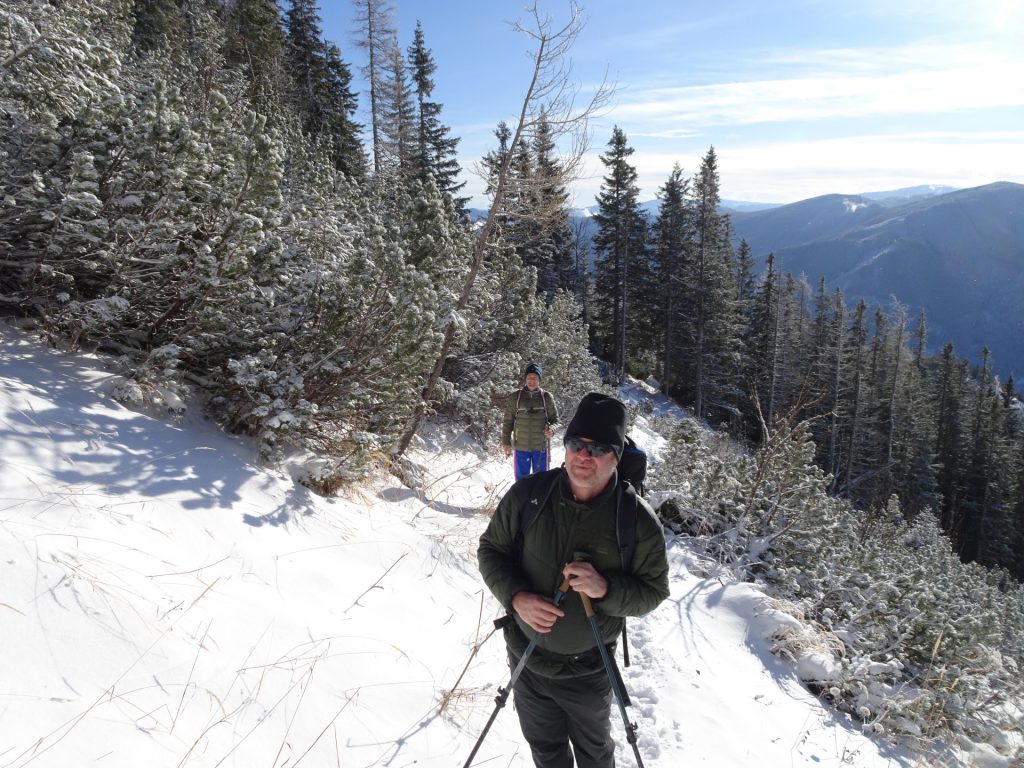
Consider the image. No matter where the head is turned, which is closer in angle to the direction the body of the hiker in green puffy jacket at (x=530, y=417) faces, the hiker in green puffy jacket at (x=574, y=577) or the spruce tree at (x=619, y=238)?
the hiker in green puffy jacket

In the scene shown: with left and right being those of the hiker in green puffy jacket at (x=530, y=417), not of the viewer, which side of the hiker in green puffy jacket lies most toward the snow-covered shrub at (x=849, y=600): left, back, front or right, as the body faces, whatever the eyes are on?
left

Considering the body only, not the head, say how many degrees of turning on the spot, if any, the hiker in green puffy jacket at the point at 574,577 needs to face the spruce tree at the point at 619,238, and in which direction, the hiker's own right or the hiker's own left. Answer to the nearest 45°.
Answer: approximately 180°

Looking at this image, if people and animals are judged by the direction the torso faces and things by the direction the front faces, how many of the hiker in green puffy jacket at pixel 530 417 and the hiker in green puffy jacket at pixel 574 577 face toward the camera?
2

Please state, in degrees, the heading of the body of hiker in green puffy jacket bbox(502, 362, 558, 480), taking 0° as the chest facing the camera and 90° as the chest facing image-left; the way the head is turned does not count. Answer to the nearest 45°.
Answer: approximately 0°

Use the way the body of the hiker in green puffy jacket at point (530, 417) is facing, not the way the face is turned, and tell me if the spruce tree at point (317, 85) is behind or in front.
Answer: behind

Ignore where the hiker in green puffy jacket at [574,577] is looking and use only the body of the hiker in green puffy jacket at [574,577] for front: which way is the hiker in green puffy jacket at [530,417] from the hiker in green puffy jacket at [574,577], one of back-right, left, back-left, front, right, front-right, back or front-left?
back
